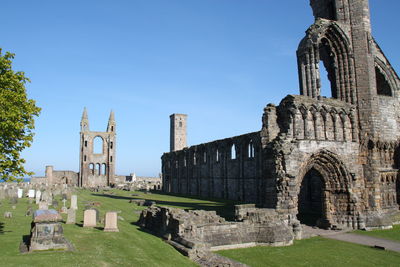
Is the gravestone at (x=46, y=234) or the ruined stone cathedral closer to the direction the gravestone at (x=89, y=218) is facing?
the gravestone

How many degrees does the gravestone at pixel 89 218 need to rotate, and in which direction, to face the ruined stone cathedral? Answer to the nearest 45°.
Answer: approximately 90° to its left

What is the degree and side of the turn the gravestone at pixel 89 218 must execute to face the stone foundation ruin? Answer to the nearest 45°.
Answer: approximately 90° to its left

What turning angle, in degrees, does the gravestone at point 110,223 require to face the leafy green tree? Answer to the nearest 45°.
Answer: approximately 45° to its right

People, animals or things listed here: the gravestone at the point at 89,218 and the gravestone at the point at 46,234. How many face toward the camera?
2

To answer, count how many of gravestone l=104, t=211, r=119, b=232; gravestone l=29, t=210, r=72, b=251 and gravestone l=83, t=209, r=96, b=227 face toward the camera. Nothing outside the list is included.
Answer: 3

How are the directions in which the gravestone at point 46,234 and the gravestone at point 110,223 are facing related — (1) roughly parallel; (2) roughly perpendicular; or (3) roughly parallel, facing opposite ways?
roughly parallel

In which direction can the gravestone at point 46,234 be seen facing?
toward the camera

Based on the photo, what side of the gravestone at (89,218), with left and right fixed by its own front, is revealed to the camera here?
front

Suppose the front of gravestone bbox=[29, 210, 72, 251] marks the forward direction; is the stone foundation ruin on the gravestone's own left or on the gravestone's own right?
on the gravestone's own left

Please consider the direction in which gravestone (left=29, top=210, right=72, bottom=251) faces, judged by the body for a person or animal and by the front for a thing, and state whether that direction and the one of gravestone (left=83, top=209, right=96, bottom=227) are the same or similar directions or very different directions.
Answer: same or similar directions

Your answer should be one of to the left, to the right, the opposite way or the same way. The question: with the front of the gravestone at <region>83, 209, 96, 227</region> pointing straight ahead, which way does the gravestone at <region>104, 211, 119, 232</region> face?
the same way

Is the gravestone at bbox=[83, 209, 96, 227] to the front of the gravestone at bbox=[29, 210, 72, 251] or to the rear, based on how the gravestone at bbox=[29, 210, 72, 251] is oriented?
to the rear

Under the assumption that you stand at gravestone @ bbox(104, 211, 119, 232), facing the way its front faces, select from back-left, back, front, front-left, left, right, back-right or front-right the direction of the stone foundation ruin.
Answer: left

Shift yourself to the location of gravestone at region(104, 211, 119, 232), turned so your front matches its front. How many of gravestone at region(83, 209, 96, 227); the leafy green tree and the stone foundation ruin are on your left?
1

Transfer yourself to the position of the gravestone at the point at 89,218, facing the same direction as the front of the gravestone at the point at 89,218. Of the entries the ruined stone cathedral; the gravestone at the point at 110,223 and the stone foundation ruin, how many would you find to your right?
0

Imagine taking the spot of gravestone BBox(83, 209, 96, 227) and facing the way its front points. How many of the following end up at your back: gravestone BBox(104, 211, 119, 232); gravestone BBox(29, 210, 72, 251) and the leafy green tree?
0
